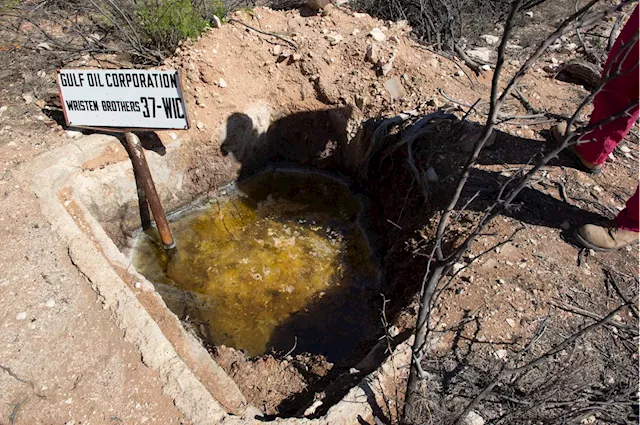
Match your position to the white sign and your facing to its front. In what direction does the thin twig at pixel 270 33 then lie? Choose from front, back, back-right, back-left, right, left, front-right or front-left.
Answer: back-left

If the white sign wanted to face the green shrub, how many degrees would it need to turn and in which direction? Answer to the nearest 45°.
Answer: approximately 180°

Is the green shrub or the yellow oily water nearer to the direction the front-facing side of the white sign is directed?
the yellow oily water

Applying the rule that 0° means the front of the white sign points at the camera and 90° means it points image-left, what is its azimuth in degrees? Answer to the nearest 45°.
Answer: approximately 0°
